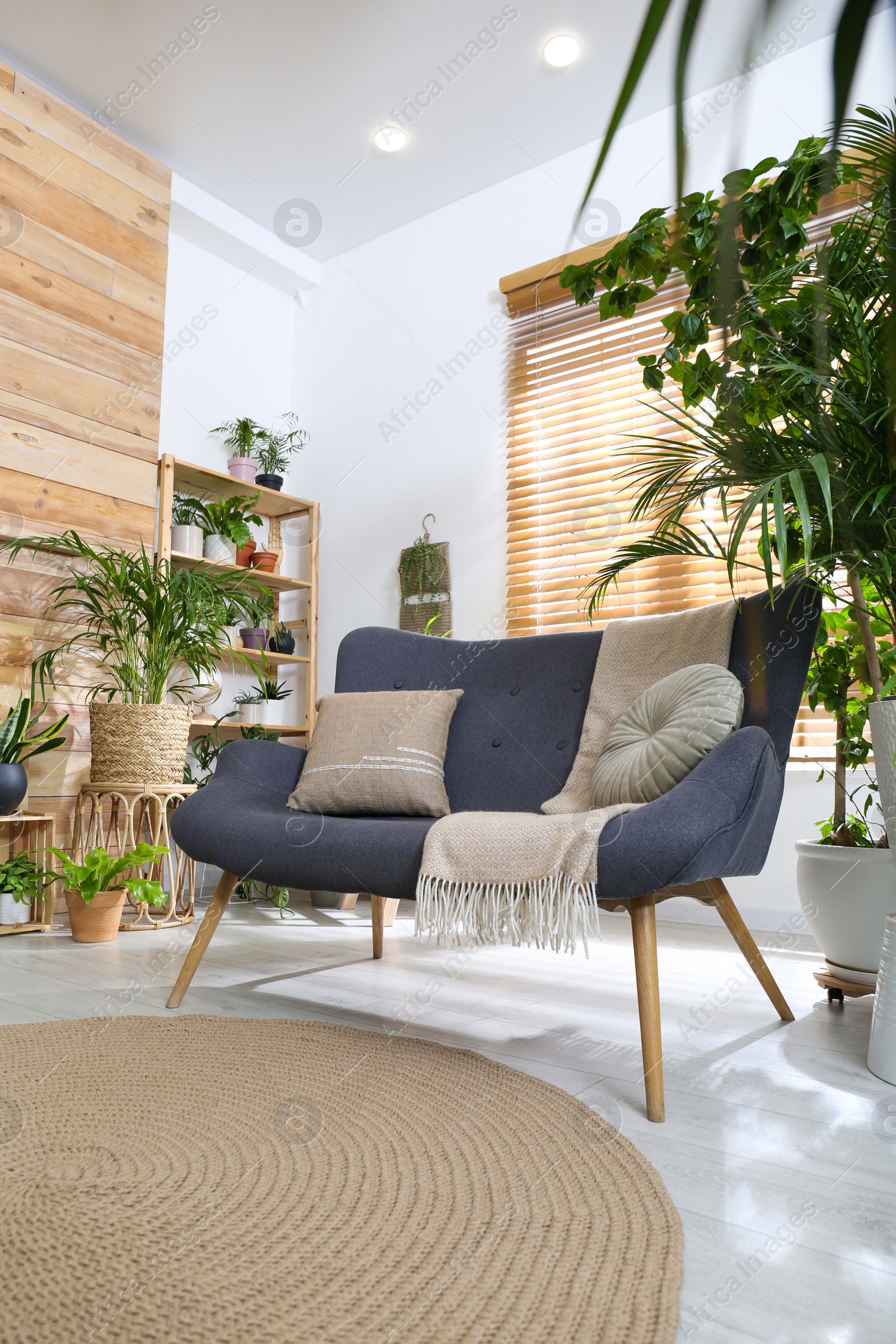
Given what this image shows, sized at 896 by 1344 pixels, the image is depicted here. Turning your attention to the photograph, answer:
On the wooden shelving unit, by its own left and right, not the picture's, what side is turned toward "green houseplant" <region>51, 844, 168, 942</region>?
right

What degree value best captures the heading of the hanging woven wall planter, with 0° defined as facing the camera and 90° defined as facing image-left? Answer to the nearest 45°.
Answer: approximately 45°

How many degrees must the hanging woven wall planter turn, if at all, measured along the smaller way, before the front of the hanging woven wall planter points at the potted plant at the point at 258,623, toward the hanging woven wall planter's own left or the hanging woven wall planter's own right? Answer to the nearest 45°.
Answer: approximately 45° to the hanging woven wall planter's own right

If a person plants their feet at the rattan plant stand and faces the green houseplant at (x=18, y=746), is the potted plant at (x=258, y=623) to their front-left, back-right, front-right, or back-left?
back-right

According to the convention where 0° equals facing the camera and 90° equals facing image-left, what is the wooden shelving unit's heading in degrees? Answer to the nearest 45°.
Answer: approximately 315°

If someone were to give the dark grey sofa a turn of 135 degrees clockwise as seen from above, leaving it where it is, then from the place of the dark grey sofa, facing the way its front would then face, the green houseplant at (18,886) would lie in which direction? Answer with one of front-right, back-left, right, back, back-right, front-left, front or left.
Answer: front-left

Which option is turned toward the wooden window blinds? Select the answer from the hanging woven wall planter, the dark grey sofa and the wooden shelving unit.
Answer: the wooden shelving unit

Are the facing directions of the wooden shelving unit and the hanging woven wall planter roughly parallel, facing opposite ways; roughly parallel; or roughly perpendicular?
roughly perpendicular

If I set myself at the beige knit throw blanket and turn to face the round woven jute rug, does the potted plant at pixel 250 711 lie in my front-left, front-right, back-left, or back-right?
back-right

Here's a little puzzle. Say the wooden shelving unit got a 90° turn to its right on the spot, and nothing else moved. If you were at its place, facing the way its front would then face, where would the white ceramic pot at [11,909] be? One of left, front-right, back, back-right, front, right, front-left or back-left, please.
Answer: front

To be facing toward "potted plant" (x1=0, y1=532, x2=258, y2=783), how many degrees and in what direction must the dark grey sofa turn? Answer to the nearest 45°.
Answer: approximately 90° to its right
